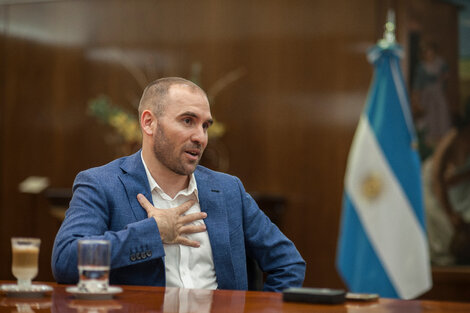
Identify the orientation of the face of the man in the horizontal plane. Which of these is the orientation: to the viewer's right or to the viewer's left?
to the viewer's right

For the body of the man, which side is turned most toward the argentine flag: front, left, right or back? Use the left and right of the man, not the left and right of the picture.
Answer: left

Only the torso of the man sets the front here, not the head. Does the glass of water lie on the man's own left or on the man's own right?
on the man's own right

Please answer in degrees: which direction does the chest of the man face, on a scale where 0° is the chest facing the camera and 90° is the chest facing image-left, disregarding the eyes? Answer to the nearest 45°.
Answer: approximately 315°

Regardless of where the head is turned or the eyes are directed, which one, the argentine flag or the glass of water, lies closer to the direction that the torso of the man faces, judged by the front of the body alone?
the glass of water
